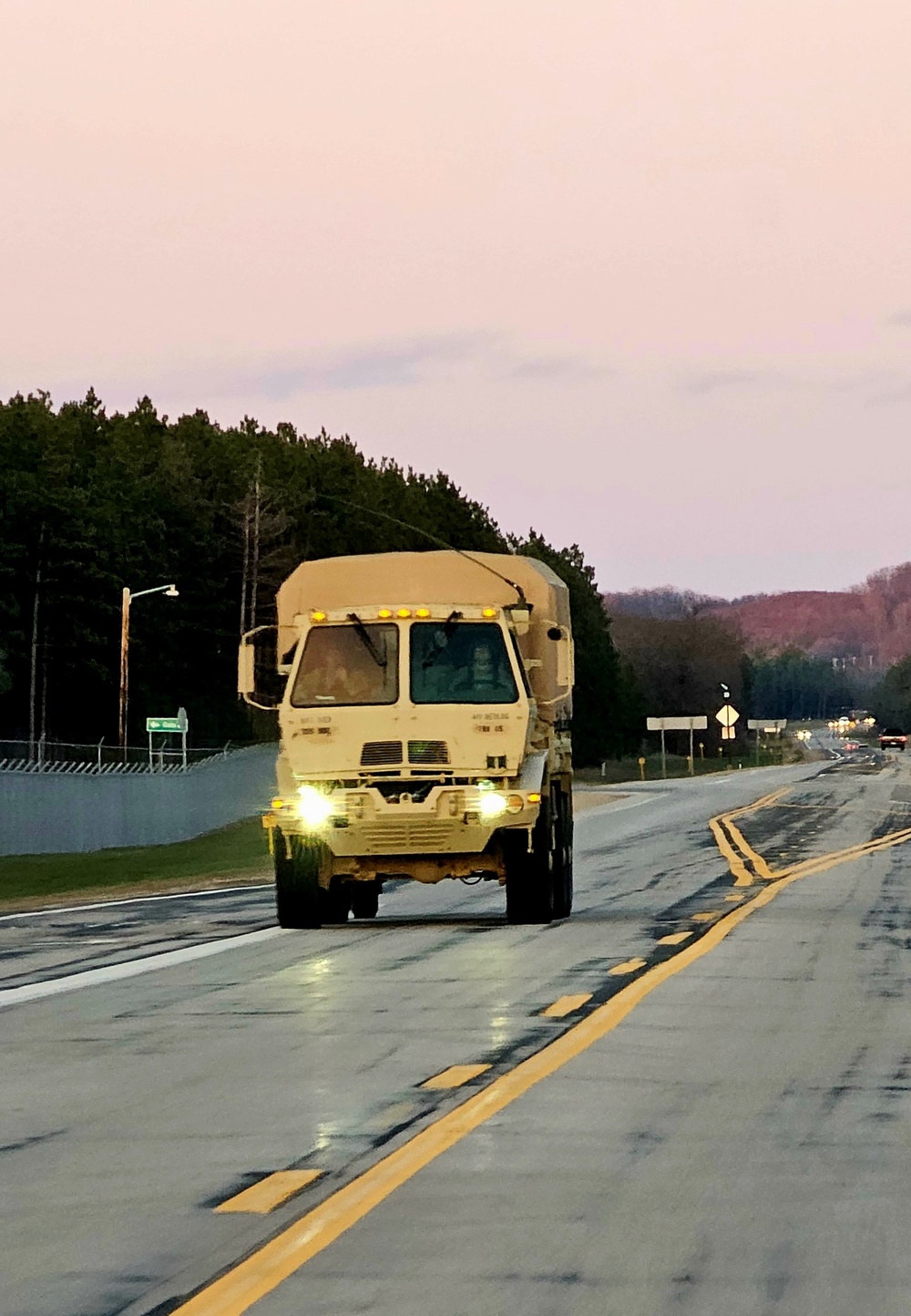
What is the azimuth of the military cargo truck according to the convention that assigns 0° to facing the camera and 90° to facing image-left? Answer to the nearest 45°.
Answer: approximately 0°
